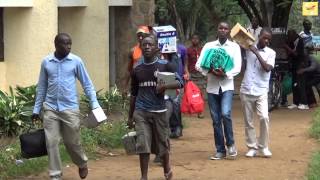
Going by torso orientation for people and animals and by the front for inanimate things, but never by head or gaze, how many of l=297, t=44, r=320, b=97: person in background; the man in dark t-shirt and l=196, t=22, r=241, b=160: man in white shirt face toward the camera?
2

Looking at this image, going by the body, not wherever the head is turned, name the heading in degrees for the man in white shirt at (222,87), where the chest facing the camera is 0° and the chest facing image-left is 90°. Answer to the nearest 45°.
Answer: approximately 0°

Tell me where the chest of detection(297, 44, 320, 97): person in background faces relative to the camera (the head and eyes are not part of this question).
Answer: to the viewer's left

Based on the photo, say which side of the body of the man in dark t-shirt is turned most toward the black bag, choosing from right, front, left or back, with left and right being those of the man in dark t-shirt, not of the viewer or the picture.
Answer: right
